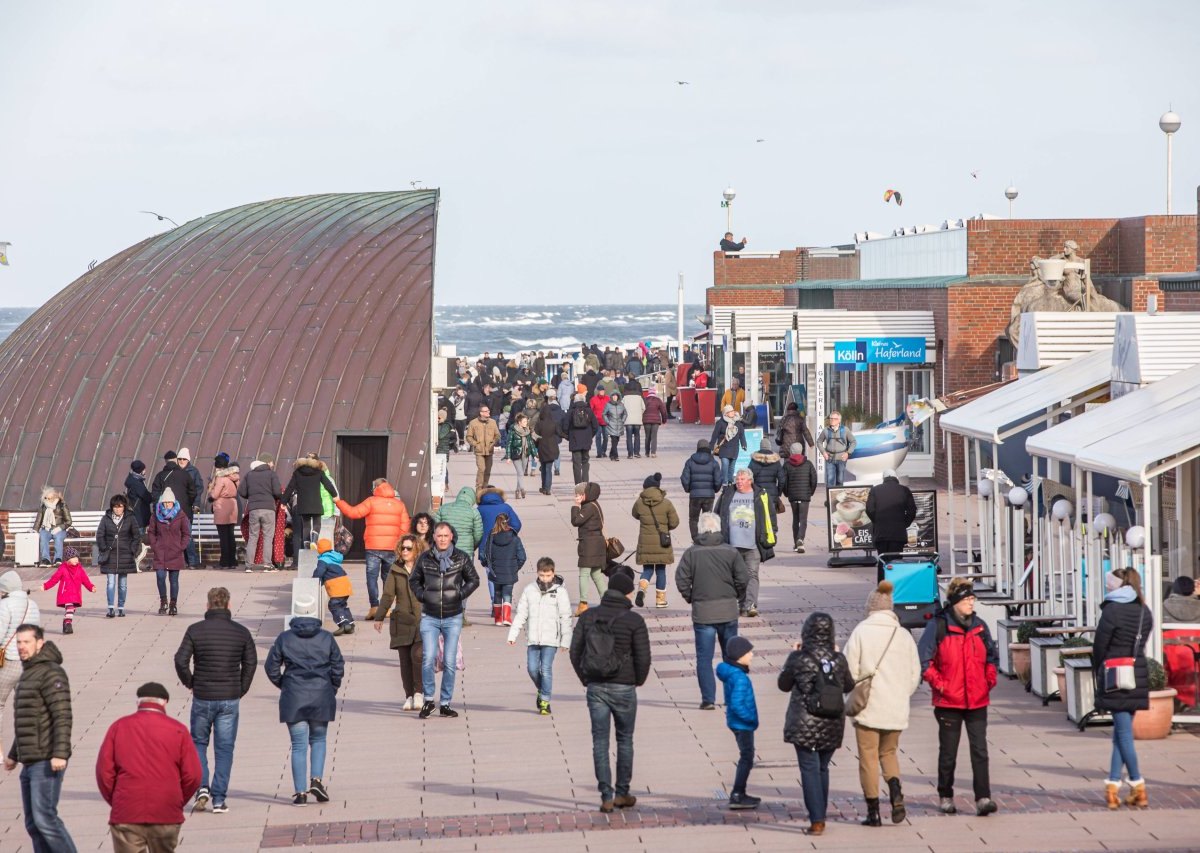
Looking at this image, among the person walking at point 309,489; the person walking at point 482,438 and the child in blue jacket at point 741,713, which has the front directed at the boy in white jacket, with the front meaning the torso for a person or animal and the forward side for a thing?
the person walking at point 482,438

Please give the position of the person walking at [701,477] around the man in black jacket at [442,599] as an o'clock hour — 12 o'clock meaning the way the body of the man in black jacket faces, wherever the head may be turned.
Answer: The person walking is roughly at 7 o'clock from the man in black jacket.

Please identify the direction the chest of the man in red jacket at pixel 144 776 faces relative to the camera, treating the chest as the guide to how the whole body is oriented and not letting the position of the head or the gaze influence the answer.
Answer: away from the camera

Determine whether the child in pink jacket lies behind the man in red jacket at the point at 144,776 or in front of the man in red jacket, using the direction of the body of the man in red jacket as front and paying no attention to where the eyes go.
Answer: in front

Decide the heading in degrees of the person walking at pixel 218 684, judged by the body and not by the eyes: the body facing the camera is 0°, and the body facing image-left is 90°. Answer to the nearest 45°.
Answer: approximately 180°

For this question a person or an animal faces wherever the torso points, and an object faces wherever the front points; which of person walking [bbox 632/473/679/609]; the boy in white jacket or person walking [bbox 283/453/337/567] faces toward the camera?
the boy in white jacket

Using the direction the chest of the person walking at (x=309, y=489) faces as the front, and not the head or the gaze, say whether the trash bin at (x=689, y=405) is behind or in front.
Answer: in front

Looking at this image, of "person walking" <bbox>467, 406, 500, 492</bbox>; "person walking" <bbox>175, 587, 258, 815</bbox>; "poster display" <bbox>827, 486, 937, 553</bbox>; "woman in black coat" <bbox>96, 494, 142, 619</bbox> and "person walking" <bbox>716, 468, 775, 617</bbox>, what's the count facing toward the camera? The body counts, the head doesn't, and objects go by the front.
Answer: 4

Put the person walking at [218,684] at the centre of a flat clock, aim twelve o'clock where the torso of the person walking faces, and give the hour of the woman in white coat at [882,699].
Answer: The woman in white coat is roughly at 4 o'clock from the person walking.

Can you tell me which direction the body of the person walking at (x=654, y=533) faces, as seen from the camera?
away from the camera

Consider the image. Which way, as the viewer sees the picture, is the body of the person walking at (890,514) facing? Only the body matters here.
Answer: away from the camera

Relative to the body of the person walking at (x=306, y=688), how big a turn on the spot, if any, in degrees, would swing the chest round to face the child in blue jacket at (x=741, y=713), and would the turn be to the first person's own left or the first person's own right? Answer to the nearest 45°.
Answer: approximately 90° to the first person's own right

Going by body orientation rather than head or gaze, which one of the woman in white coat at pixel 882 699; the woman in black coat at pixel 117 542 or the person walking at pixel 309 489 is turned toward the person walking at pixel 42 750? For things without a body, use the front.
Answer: the woman in black coat

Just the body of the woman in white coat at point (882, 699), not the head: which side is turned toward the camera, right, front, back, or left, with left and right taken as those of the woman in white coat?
back
